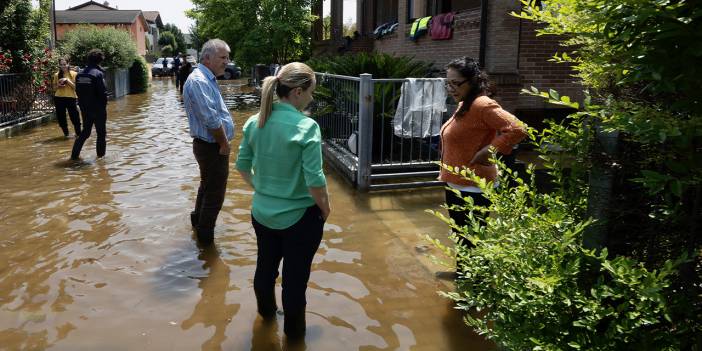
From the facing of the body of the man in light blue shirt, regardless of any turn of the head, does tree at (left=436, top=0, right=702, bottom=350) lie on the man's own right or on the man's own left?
on the man's own right

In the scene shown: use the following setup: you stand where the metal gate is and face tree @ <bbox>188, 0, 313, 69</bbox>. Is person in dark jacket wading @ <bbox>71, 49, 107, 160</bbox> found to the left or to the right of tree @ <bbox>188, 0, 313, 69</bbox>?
left

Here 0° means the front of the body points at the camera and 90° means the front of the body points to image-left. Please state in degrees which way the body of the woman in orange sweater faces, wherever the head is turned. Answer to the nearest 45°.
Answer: approximately 90°

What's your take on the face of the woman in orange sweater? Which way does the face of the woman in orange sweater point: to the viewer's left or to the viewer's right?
to the viewer's left

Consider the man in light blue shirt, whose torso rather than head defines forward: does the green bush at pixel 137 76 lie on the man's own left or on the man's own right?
on the man's own left

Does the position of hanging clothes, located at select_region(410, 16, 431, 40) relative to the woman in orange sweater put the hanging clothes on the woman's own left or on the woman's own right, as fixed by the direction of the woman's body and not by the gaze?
on the woman's own right

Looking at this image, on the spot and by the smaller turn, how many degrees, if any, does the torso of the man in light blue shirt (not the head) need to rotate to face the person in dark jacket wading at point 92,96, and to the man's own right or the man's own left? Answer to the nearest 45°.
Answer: approximately 90° to the man's own left

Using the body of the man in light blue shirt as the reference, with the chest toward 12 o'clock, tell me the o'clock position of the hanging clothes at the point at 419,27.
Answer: The hanging clothes is roughly at 10 o'clock from the man in light blue shirt.

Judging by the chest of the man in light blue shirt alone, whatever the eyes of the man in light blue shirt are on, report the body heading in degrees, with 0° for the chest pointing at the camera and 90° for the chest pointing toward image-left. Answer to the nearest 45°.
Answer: approximately 270°

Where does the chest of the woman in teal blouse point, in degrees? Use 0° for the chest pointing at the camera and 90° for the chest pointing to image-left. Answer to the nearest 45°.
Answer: approximately 225°

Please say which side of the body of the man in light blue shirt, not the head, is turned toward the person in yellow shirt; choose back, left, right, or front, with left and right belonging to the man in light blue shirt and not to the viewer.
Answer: left

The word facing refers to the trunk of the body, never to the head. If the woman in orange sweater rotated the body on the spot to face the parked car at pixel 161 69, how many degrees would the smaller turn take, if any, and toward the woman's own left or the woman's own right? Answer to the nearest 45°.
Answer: approximately 45° to the woman's own right

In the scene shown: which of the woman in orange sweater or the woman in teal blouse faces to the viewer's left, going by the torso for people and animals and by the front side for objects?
the woman in orange sweater

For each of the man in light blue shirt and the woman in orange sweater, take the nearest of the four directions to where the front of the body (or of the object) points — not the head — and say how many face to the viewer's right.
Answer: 1

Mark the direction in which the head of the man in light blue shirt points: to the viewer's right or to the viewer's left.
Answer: to the viewer's right

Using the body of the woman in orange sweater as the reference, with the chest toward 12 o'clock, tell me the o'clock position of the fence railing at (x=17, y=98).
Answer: The fence railing is roughly at 1 o'clock from the woman in orange sweater.

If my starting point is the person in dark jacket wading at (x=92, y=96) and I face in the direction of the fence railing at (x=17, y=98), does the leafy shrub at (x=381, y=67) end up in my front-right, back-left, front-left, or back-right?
back-right
